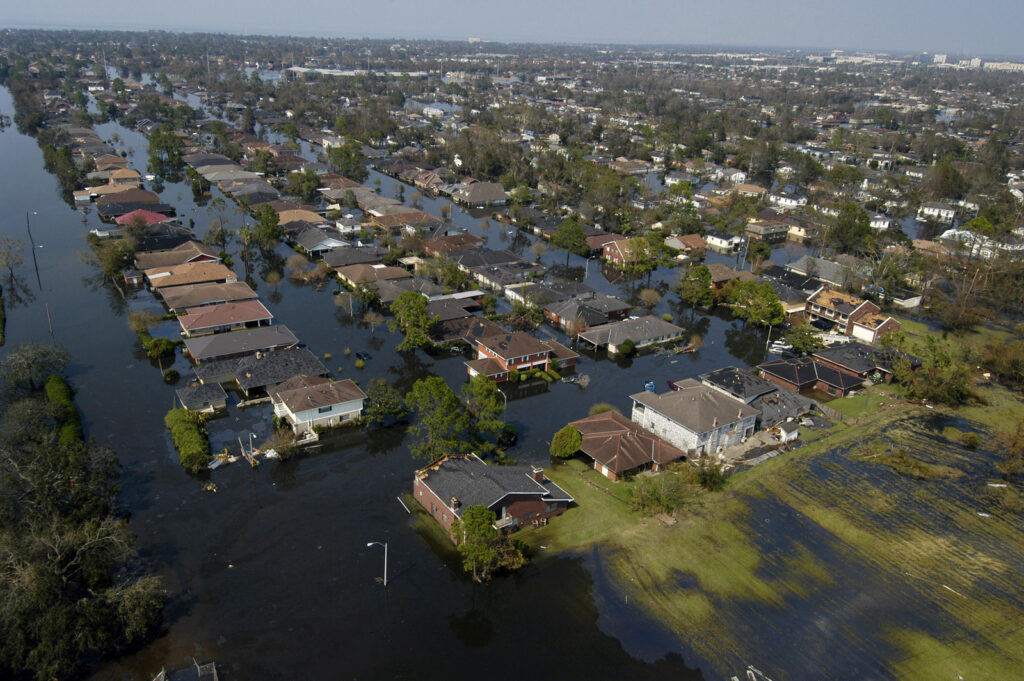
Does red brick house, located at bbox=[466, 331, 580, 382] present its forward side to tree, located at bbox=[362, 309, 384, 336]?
no

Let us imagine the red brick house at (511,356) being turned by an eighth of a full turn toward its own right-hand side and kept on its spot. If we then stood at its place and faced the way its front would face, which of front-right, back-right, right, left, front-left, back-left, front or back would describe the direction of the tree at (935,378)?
left

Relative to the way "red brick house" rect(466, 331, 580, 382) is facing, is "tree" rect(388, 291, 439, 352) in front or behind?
behind

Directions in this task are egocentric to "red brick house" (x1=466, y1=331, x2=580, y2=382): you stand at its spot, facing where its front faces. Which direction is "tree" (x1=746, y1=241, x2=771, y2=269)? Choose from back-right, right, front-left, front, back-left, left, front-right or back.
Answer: left

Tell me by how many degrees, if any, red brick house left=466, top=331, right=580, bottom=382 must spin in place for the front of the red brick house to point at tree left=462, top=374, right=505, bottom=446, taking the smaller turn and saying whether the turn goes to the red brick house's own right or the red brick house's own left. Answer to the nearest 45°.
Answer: approximately 45° to the red brick house's own right

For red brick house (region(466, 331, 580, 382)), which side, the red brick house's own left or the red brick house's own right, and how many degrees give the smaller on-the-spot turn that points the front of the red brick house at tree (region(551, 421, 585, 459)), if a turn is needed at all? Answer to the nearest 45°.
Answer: approximately 45° to the red brick house's own right

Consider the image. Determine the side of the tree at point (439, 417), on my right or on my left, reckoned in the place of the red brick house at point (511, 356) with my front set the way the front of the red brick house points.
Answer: on my right

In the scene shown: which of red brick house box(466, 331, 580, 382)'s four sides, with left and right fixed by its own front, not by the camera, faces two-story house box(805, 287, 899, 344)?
left

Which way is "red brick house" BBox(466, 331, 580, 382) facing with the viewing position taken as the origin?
facing the viewer and to the right of the viewer

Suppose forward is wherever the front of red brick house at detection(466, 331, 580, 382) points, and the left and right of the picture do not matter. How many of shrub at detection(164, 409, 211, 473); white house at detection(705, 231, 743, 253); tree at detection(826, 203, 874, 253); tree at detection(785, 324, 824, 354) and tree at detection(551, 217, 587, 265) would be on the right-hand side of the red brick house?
1

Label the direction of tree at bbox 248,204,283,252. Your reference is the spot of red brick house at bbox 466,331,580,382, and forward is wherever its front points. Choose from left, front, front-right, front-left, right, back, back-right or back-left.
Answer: back

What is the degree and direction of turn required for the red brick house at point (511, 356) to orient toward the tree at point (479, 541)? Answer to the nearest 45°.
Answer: approximately 45° to its right

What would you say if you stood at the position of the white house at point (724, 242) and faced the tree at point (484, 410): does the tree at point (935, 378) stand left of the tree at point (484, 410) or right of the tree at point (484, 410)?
left

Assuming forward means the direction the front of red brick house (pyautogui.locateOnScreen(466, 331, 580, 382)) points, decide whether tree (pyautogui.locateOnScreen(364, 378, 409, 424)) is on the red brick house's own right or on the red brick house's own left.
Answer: on the red brick house's own right

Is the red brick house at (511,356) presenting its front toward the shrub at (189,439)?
no

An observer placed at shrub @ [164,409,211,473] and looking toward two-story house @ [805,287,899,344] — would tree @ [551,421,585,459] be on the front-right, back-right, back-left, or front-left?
front-right

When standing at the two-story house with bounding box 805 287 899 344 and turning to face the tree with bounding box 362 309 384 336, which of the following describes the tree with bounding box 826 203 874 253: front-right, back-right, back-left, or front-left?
back-right

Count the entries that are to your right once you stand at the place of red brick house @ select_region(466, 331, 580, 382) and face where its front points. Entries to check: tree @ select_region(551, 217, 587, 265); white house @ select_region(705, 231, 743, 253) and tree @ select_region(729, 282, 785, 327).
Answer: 0

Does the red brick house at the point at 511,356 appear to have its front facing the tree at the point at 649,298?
no

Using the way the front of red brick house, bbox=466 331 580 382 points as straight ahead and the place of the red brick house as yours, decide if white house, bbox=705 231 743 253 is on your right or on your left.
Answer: on your left

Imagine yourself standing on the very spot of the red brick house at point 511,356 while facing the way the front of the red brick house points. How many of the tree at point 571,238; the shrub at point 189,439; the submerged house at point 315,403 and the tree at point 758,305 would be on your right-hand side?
2

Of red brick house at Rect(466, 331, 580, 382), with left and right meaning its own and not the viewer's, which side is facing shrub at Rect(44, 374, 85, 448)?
right

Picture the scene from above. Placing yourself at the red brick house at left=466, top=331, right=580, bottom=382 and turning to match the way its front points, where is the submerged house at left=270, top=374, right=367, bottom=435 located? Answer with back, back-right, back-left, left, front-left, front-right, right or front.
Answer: right
